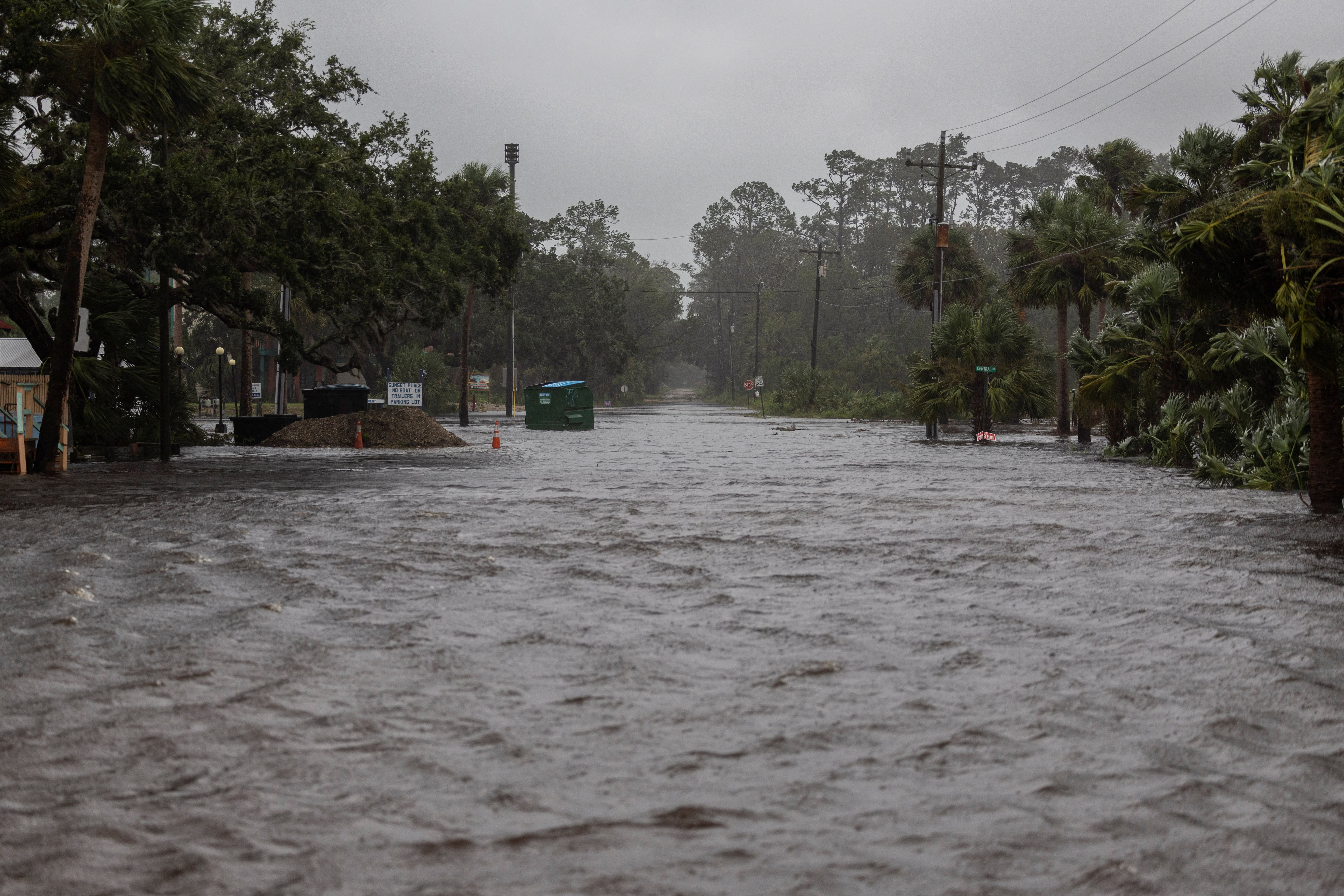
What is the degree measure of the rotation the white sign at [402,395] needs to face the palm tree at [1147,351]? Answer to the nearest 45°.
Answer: approximately 45° to its left

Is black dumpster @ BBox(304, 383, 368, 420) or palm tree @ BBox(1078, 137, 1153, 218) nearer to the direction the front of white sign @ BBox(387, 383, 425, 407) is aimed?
the black dumpster

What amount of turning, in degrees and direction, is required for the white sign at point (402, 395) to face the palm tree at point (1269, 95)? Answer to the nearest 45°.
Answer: approximately 45° to its left

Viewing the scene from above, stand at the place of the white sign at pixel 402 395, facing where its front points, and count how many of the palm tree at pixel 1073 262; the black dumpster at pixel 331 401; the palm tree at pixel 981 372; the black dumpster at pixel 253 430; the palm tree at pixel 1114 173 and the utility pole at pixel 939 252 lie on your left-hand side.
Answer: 4

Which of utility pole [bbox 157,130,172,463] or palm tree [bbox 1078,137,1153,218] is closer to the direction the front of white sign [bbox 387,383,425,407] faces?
the utility pole

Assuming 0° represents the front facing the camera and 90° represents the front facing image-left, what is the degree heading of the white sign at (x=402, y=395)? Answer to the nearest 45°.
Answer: approximately 0°

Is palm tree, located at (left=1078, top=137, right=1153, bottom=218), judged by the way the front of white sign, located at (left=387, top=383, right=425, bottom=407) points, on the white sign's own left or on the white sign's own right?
on the white sign's own left

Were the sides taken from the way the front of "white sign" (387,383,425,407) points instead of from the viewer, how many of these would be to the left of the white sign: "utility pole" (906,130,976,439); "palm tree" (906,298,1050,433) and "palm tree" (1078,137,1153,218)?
3

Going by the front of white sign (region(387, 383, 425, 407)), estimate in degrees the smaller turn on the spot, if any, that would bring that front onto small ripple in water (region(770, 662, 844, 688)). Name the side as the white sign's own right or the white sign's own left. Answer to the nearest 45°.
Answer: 0° — it already faces it

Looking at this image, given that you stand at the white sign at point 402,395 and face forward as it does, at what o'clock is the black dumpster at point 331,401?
The black dumpster is roughly at 2 o'clock from the white sign.

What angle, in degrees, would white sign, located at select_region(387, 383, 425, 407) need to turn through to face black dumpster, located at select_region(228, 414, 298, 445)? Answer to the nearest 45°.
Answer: approximately 45° to its right
